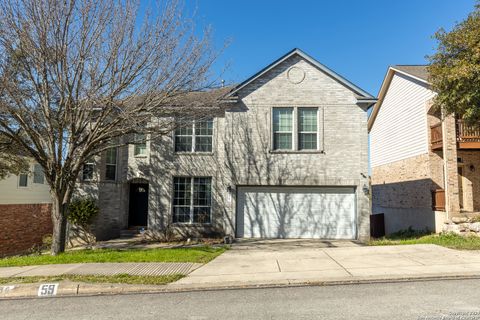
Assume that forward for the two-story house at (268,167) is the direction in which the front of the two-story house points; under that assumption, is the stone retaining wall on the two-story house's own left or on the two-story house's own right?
on the two-story house's own left

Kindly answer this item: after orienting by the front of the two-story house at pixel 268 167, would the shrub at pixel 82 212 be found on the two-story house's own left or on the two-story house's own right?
on the two-story house's own right

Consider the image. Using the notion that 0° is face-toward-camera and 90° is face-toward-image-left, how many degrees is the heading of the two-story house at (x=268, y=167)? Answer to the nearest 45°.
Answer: approximately 0°

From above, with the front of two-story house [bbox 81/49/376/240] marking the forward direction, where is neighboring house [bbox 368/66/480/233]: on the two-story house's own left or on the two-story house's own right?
on the two-story house's own left

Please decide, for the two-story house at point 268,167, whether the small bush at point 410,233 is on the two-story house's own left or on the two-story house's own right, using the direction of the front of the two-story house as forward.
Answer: on the two-story house's own left
